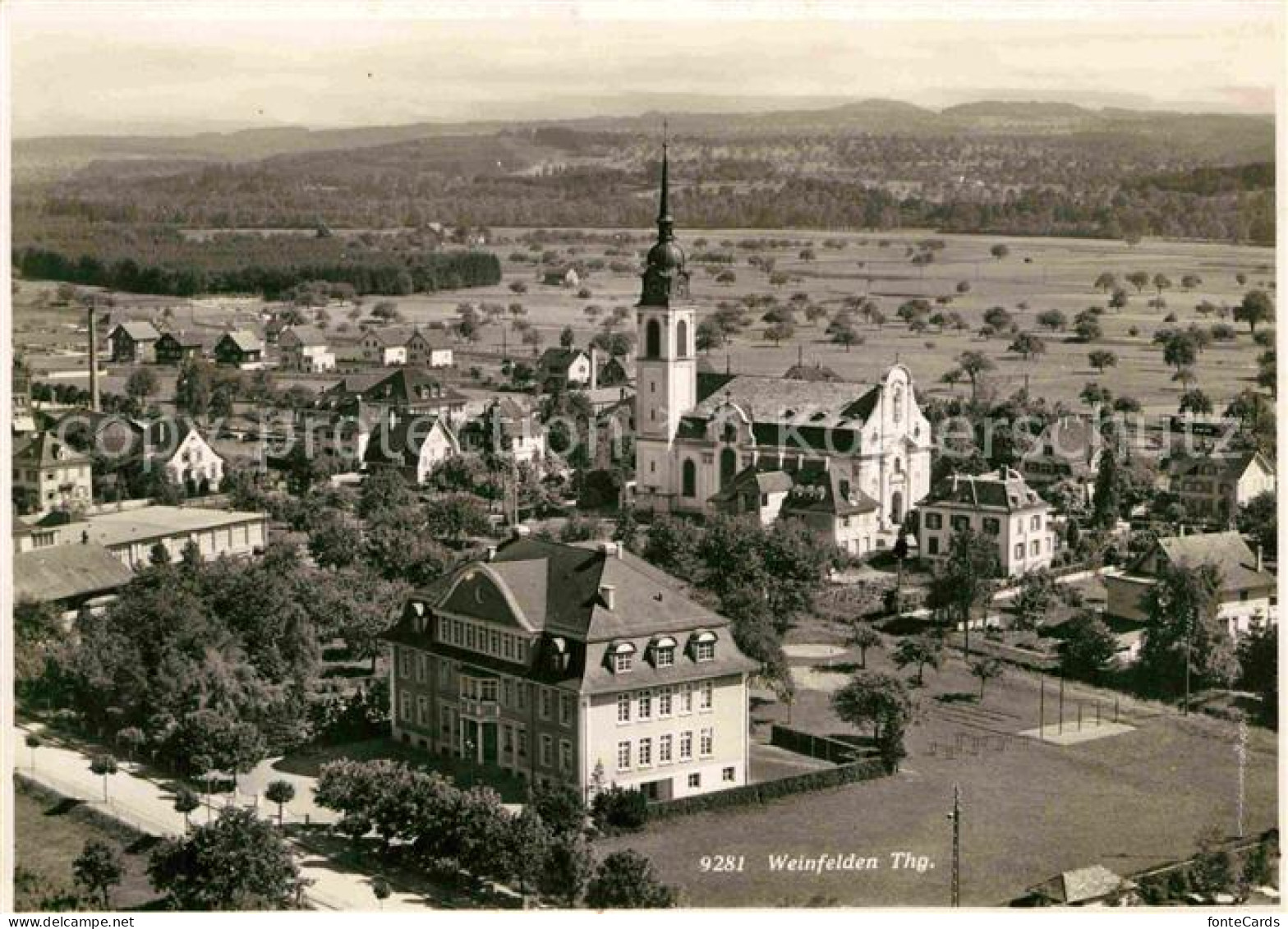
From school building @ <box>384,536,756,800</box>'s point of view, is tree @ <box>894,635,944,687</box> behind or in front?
behind

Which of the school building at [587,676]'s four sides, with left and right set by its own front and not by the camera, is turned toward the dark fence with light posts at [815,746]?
back

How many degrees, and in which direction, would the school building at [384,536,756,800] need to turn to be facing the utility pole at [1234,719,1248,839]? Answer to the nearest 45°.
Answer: approximately 135° to its left

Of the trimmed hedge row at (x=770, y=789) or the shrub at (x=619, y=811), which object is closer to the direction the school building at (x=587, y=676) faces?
the shrub

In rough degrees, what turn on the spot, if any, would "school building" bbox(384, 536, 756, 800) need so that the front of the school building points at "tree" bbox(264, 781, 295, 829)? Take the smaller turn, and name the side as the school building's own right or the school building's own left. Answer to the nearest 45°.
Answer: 0° — it already faces it

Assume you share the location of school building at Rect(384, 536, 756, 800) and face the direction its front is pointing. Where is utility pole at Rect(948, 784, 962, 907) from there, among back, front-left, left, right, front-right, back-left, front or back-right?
left

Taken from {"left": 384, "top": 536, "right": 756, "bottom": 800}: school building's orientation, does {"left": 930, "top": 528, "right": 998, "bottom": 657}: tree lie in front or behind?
behind

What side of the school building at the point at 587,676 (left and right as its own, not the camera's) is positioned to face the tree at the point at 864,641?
back

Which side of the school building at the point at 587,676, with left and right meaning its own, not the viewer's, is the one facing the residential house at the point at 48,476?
right

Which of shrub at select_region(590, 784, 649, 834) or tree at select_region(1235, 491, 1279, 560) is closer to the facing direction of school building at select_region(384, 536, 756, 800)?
the shrub

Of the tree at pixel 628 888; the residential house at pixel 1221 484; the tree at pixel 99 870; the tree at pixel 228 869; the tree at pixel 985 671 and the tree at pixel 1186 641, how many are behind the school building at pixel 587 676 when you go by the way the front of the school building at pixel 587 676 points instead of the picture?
3

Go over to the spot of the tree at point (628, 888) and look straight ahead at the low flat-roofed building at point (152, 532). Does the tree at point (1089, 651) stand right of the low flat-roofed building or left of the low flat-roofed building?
right

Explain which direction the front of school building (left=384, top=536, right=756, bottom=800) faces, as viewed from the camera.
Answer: facing the viewer and to the left of the viewer

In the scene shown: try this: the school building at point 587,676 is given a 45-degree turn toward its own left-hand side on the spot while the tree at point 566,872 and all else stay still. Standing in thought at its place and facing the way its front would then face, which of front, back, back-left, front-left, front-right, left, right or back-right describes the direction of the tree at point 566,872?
front

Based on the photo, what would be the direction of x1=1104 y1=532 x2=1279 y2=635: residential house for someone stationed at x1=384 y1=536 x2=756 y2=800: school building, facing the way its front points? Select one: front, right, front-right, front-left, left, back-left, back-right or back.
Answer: back

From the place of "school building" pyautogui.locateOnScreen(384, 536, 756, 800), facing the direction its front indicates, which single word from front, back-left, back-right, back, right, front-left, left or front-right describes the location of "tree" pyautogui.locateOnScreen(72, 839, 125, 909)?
front

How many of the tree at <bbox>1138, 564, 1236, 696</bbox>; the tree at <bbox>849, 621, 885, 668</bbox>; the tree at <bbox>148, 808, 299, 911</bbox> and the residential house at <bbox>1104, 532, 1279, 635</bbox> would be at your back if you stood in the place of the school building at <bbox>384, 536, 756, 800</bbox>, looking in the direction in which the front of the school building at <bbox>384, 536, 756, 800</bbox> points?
3
